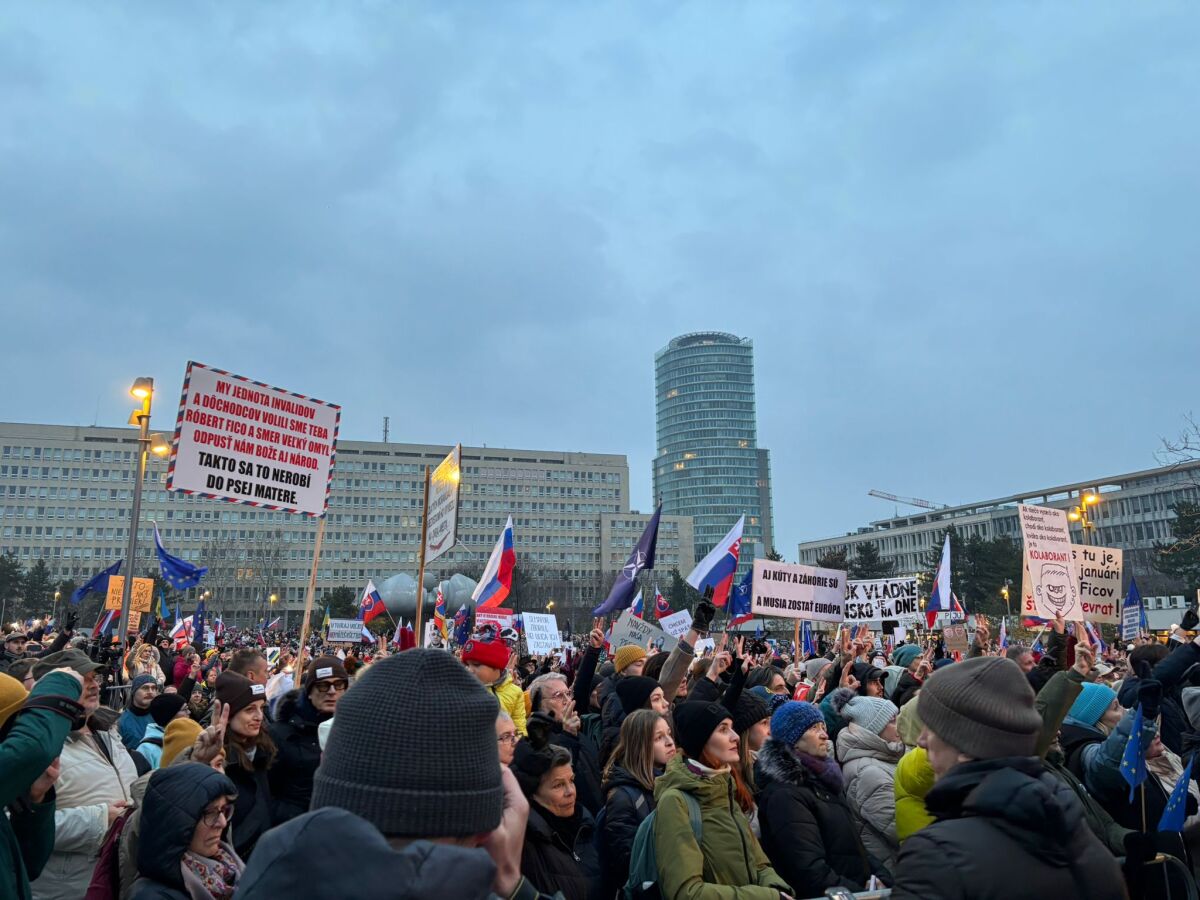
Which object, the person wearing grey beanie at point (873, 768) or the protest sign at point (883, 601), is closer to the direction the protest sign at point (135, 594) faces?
the person wearing grey beanie

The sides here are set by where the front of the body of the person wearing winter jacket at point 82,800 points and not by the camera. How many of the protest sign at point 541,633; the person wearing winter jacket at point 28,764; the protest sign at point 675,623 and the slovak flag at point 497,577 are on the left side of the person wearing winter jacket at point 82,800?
3

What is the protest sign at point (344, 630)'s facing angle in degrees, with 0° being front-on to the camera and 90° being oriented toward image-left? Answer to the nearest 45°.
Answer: approximately 0°

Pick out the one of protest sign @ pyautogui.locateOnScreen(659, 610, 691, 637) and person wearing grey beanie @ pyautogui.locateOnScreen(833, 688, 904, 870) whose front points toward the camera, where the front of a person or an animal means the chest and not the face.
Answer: the protest sign

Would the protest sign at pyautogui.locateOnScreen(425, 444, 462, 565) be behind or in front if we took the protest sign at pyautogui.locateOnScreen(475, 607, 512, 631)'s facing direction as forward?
in front

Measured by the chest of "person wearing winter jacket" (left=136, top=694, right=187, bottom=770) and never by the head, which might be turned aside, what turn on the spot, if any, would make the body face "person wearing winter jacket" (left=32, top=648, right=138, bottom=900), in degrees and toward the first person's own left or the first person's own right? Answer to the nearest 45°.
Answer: approximately 90° to the first person's own right

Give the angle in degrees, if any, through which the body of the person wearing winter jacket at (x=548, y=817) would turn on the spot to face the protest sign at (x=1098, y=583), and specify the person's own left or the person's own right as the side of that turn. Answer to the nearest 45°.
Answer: approximately 90° to the person's own left

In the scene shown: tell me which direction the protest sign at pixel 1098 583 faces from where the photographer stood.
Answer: facing the viewer

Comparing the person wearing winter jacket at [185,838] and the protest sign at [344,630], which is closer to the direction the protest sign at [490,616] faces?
the person wearing winter jacket

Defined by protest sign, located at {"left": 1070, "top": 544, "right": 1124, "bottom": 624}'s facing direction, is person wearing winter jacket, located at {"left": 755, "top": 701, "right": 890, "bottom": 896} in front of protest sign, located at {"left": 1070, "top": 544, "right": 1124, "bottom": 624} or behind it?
in front

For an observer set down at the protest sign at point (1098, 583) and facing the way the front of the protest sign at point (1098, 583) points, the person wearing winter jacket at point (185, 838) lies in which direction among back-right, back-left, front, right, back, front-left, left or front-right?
front

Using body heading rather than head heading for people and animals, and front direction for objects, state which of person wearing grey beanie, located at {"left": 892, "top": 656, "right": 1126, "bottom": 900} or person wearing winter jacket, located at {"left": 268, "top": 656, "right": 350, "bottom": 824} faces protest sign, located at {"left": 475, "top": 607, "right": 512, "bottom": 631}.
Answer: the person wearing grey beanie

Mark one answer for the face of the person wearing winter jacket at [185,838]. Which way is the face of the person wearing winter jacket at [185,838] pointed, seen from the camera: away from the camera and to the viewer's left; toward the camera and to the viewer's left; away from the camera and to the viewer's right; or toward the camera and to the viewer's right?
toward the camera and to the viewer's right

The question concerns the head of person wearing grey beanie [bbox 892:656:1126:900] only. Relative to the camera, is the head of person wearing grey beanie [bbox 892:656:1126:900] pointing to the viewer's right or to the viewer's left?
to the viewer's left

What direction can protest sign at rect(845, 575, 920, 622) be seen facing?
toward the camera

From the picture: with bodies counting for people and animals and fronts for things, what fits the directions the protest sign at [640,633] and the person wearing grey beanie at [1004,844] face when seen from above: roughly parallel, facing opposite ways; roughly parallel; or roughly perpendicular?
roughly parallel, facing opposite ways
